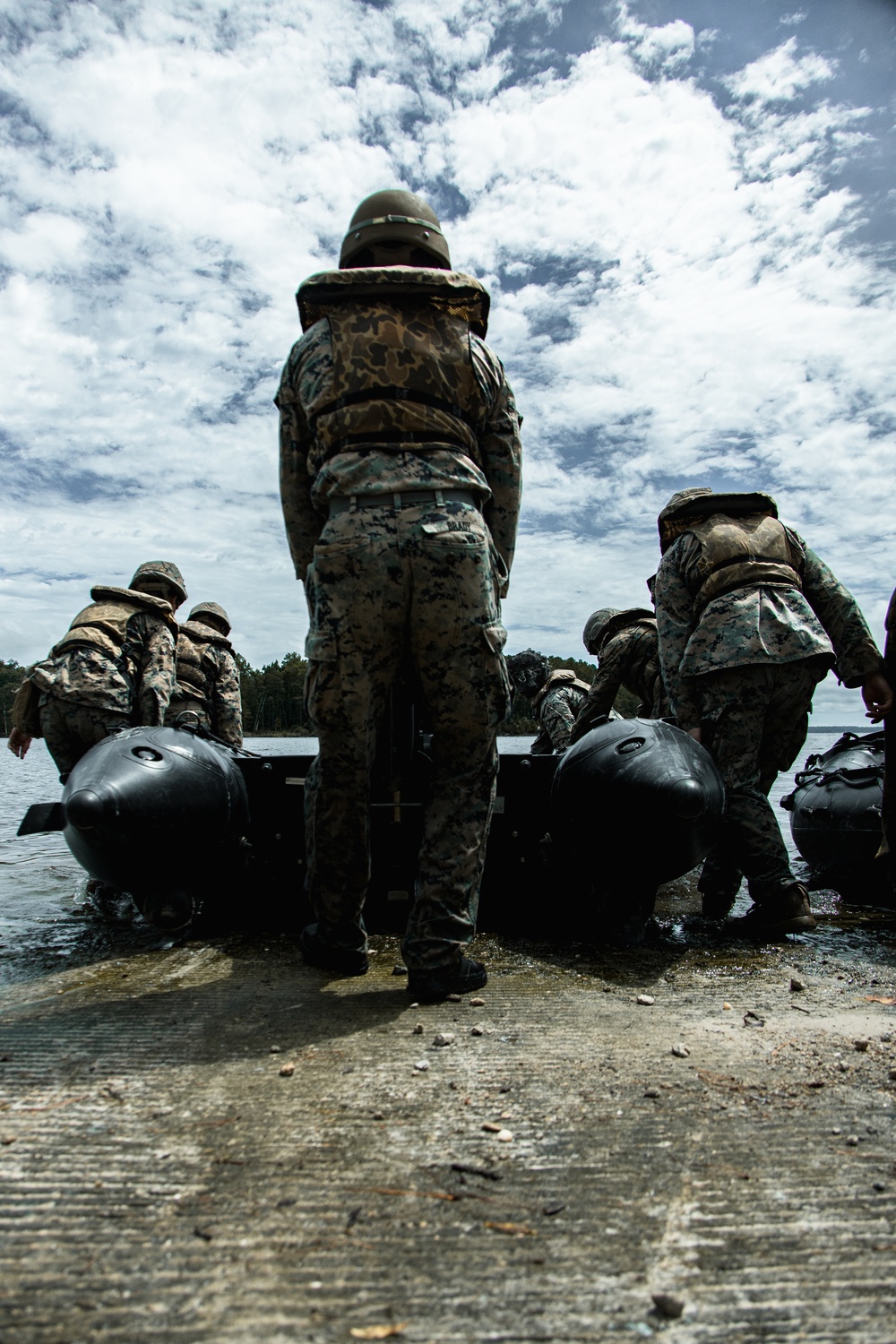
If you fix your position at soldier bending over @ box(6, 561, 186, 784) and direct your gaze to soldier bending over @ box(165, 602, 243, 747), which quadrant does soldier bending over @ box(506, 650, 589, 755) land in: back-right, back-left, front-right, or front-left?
front-right

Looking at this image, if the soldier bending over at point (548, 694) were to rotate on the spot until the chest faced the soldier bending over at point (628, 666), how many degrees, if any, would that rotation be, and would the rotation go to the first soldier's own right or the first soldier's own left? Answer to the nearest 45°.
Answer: approximately 90° to the first soldier's own left

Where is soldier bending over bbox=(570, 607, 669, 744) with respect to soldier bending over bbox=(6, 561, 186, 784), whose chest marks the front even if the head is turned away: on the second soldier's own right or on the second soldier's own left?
on the second soldier's own right

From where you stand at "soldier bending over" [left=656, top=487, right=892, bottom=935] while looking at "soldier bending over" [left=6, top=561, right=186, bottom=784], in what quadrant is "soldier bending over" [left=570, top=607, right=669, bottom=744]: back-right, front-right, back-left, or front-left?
front-right

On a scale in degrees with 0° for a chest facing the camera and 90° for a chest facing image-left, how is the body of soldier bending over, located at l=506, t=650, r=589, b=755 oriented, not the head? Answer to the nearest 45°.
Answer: approximately 90°

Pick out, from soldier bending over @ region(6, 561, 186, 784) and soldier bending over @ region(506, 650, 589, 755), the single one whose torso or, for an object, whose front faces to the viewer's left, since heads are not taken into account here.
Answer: soldier bending over @ region(506, 650, 589, 755)

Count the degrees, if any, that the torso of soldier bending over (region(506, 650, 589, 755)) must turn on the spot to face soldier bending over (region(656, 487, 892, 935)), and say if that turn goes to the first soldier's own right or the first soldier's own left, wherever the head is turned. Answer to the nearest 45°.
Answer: approximately 90° to the first soldier's own left

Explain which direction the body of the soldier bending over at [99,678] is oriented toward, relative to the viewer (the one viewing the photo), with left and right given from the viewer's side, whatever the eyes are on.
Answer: facing away from the viewer and to the right of the viewer
